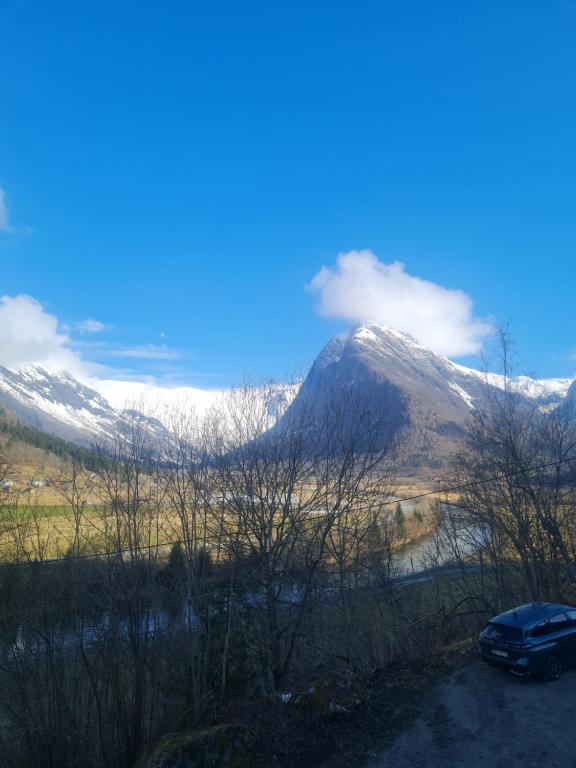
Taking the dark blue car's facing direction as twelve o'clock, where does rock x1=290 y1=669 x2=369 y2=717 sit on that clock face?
The rock is roughly at 6 o'clock from the dark blue car.

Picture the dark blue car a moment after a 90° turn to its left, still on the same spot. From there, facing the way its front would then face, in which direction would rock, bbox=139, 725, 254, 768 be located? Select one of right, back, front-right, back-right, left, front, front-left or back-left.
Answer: left
